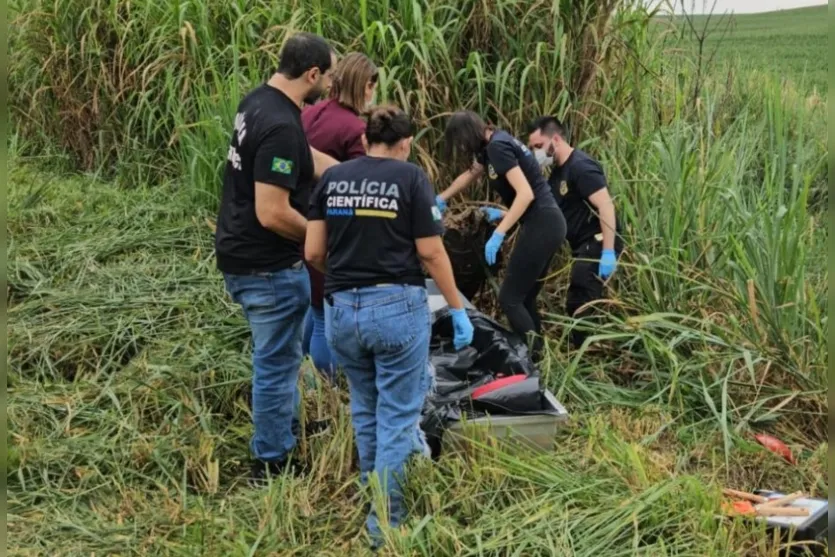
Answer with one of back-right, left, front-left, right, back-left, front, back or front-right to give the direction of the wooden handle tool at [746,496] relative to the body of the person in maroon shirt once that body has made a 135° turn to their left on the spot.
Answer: back-left

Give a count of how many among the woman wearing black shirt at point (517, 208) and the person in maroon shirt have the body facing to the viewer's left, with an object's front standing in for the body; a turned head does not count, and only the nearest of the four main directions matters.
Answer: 1

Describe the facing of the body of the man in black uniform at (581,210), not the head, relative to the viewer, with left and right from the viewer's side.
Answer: facing the viewer and to the left of the viewer

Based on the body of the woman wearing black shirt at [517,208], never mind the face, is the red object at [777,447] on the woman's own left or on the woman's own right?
on the woman's own left

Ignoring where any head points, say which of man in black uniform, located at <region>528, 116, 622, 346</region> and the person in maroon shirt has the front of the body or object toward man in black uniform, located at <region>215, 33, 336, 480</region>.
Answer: man in black uniform, located at <region>528, 116, 622, 346</region>

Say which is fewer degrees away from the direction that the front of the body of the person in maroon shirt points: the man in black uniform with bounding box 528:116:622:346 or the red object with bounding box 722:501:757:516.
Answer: the man in black uniform

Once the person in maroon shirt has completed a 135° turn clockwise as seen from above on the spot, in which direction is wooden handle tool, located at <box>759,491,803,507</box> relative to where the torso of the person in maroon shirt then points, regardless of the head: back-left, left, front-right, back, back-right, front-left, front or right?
front-left

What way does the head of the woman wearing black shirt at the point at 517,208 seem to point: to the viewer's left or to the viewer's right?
to the viewer's left

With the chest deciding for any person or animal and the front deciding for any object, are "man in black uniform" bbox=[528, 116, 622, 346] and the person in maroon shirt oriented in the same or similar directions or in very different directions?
very different directions

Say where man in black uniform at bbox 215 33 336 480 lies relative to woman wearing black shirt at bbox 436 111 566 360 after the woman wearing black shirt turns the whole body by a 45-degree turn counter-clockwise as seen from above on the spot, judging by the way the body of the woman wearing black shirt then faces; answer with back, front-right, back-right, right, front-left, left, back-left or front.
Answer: front

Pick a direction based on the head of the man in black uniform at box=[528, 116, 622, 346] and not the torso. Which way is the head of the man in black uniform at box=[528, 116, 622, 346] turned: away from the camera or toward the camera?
toward the camera

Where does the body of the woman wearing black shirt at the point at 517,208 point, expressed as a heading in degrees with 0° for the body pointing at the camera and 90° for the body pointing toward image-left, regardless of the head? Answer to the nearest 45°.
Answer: approximately 90°
